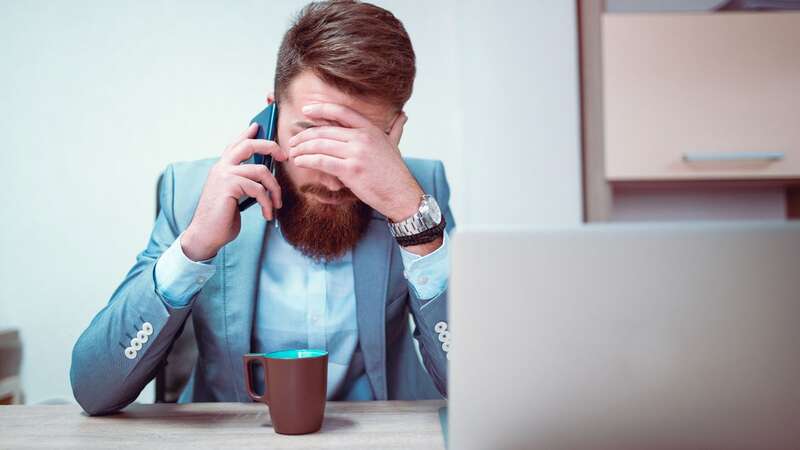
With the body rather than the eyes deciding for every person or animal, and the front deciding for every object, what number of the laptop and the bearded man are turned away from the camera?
1

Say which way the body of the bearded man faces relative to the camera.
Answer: toward the camera

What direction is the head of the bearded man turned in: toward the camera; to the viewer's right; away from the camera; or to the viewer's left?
toward the camera

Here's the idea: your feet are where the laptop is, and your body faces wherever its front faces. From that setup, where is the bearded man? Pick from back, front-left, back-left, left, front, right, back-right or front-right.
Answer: front-left

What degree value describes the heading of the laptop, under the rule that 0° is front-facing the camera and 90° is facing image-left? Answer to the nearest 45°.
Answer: approximately 180°

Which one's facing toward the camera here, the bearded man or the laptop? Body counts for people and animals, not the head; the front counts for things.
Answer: the bearded man
